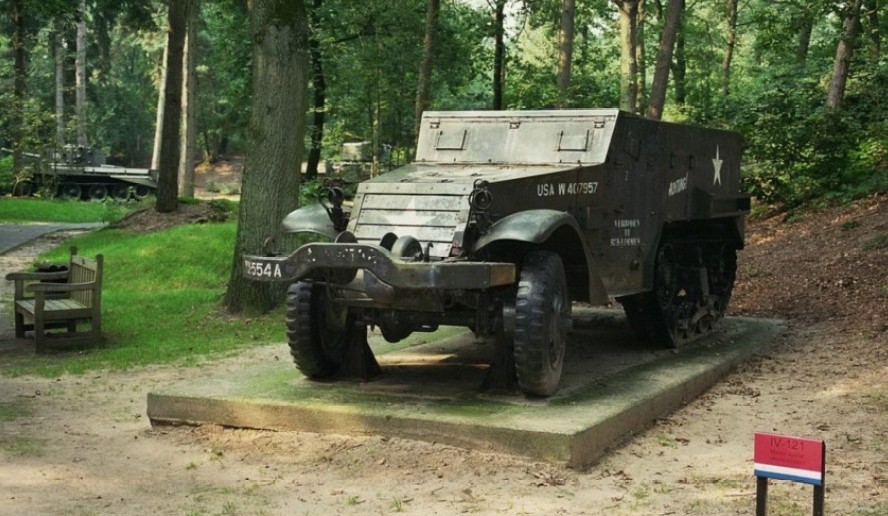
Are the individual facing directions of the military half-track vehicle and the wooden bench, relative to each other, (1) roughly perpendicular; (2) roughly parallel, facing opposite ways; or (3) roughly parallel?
roughly parallel

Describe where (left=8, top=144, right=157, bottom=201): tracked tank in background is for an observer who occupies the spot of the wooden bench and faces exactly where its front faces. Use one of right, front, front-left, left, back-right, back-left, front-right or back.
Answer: right

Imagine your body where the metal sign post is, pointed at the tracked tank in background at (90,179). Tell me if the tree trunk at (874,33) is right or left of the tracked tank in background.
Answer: right

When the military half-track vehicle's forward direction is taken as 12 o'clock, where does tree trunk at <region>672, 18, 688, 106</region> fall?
The tree trunk is roughly at 5 o'clock from the military half-track vehicle.

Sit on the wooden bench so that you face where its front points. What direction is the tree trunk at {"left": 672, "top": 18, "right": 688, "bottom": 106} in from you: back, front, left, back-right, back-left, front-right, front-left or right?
back-right

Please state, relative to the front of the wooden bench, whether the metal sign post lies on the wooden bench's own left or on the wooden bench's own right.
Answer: on the wooden bench's own left

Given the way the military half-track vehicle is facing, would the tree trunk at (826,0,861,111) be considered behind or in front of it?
behind

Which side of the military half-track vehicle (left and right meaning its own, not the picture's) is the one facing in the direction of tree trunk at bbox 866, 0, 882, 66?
back

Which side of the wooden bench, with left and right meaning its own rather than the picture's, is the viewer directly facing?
left

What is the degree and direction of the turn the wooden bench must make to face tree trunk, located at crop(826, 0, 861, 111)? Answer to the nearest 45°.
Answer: approximately 180°

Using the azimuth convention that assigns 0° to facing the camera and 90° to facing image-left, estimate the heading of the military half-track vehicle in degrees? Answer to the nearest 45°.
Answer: approximately 45°

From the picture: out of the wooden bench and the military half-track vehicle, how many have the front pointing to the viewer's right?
0

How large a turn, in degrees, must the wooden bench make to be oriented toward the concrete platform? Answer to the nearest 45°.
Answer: approximately 135° to its left

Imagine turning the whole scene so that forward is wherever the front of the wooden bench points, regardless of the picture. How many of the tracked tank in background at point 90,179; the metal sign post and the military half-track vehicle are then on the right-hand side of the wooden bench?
1

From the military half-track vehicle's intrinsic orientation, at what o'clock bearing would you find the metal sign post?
The metal sign post is roughly at 10 o'clock from the military half-track vehicle.
